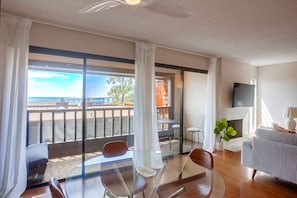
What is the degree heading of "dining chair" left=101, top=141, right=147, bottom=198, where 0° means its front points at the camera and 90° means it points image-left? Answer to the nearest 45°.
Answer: approximately 315°

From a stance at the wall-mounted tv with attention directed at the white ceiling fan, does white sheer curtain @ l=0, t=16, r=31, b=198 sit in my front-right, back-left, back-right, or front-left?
front-right

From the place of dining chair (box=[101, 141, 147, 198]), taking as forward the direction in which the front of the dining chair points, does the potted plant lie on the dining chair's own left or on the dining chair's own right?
on the dining chair's own left

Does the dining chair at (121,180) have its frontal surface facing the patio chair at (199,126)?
no

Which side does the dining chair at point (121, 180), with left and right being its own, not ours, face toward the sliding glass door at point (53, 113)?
back

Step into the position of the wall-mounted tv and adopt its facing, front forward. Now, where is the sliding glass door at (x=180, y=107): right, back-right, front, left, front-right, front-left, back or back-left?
right

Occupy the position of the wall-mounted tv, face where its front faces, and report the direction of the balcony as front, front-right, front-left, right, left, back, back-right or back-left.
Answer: right

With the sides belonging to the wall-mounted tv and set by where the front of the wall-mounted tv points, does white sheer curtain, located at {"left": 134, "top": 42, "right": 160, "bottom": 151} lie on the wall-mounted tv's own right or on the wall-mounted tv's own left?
on the wall-mounted tv's own right
